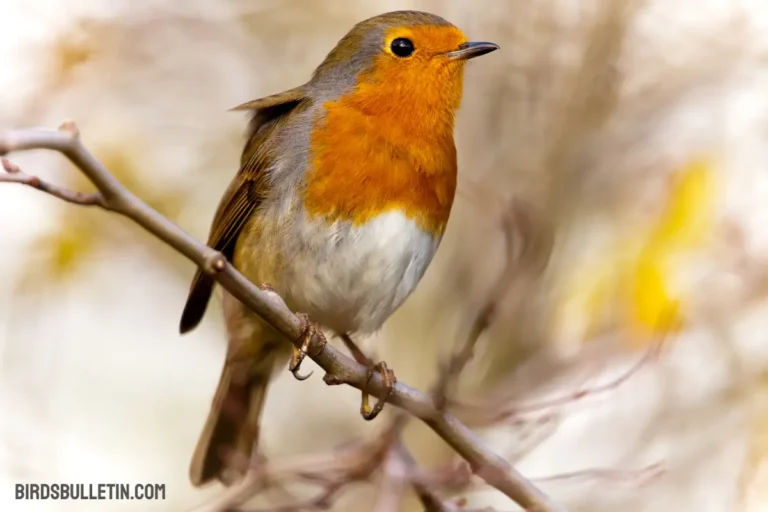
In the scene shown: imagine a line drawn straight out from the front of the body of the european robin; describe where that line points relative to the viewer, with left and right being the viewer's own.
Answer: facing the viewer and to the right of the viewer
